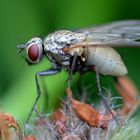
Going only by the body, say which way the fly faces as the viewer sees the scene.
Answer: to the viewer's left
